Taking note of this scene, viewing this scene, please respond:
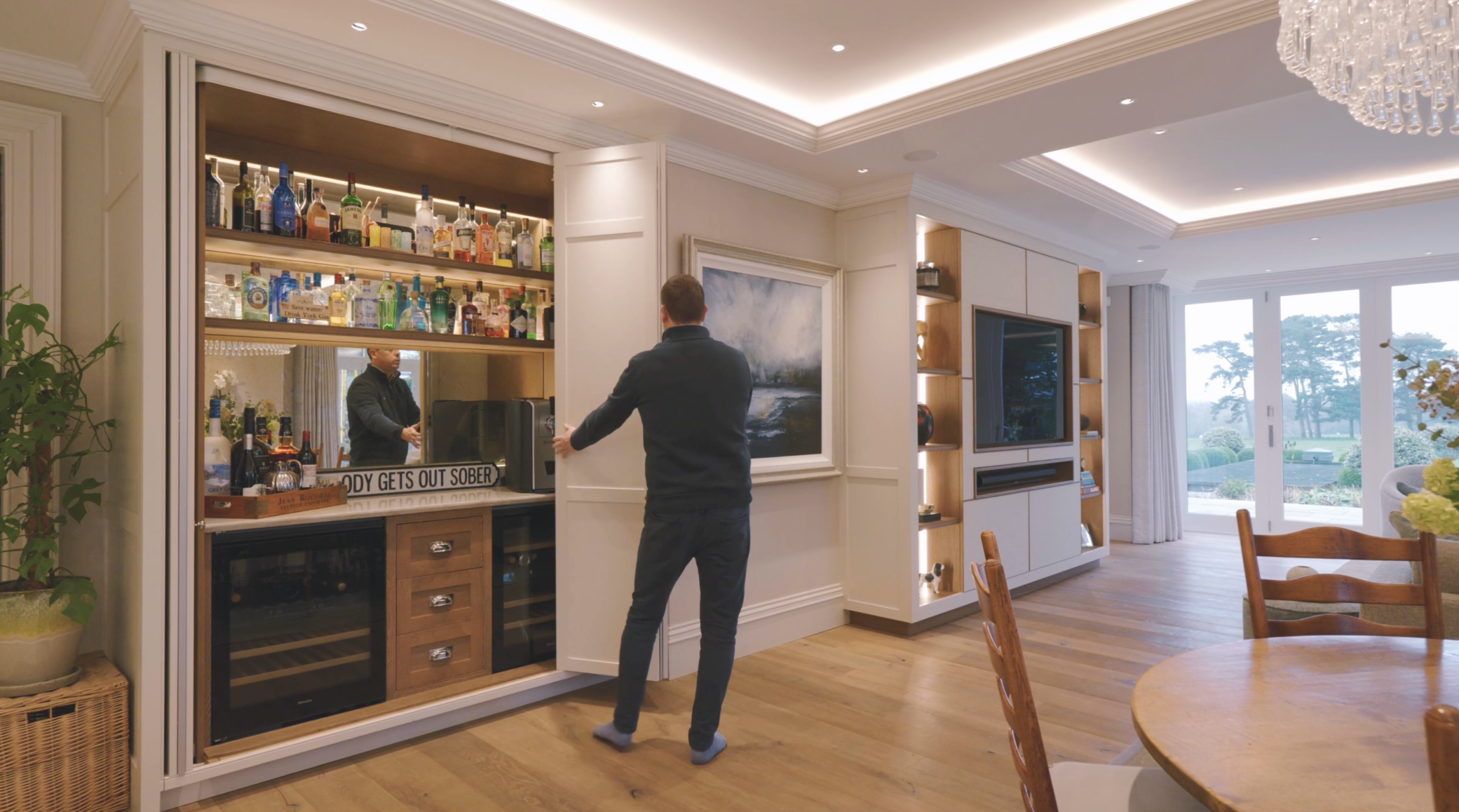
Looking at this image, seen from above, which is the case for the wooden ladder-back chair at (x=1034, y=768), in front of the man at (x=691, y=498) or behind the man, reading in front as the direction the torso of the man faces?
behind

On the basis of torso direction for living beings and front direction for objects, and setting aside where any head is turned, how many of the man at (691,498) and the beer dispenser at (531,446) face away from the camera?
1

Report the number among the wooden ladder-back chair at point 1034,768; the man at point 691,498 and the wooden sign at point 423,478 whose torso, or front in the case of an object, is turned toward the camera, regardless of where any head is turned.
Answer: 1

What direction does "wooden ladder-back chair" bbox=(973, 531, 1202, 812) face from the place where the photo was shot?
facing to the right of the viewer

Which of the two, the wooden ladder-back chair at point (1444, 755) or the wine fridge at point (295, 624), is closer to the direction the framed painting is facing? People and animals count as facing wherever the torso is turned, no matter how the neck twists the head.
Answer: the wooden ladder-back chair

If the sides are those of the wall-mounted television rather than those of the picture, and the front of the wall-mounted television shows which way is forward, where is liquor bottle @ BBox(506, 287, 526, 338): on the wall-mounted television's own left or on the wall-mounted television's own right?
on the wall-mounted television's own right

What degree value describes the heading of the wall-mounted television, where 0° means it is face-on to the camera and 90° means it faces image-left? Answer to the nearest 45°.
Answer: approximately 315°

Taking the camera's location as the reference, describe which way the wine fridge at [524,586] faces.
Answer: facing the viewer and to the right of the viewer

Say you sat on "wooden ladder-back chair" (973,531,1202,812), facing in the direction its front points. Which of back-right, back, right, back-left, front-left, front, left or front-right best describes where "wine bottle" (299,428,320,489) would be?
back

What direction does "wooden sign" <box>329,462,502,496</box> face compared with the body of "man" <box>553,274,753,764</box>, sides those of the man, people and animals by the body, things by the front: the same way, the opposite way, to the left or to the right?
the opposite way

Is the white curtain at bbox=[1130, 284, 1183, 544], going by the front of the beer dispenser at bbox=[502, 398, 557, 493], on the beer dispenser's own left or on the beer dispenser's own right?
on the beer dispenser's own left

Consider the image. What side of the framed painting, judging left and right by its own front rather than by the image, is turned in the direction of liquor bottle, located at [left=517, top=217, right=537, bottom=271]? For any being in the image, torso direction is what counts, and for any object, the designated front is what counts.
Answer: right

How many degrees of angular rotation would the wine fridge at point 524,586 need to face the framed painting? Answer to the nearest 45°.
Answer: approximately 45° to its left

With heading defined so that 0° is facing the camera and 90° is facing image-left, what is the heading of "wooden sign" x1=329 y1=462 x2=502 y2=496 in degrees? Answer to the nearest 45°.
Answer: approximately 0°

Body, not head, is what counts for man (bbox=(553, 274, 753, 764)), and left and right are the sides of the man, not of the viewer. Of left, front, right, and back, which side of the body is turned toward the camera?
back

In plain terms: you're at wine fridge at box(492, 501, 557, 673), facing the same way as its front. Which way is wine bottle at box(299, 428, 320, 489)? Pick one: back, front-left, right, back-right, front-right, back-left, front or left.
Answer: back-right
